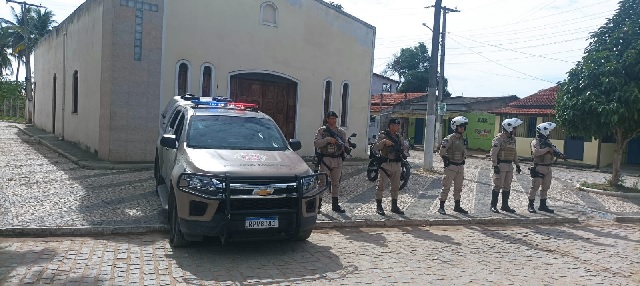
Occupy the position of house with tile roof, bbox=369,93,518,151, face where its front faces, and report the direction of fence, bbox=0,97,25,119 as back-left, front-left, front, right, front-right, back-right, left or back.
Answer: right

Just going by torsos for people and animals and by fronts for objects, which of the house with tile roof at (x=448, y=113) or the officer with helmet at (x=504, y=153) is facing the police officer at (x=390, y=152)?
the house with tile roof

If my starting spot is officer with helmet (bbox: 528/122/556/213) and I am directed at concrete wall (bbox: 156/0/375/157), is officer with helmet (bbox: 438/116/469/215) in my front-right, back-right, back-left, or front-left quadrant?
front-left

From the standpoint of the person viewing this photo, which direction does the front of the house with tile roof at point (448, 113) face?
facing the viewer

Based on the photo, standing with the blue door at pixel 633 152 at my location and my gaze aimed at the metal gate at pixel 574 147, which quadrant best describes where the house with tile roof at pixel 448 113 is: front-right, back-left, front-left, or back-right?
front-right

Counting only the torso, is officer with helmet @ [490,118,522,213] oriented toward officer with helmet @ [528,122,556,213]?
no

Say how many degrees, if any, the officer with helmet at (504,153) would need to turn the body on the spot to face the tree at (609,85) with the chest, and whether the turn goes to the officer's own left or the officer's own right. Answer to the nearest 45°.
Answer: approximately 90° to the officer's own left

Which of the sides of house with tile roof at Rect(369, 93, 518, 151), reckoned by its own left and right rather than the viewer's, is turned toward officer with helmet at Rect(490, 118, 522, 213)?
front

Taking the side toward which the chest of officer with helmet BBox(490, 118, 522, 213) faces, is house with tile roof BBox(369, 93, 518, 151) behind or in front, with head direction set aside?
behind

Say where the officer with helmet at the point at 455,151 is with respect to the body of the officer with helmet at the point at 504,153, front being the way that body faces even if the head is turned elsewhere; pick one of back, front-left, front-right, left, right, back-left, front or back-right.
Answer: right

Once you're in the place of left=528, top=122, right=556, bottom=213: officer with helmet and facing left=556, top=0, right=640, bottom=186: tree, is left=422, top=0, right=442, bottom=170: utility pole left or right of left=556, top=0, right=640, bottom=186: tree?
left

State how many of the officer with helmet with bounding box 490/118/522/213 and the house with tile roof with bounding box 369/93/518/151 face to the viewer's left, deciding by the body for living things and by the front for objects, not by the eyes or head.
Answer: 0

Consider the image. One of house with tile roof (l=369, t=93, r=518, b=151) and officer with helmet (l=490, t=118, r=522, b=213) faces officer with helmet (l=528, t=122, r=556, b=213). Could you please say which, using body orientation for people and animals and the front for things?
the house with tile roof

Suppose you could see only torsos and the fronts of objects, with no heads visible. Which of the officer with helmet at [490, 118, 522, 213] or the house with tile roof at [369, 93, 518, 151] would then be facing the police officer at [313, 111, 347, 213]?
the house with tile roof

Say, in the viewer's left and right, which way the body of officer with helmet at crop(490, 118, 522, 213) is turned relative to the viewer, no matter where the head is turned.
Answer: facing the viewer and to the right of the viewer

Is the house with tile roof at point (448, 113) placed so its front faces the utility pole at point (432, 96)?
yes

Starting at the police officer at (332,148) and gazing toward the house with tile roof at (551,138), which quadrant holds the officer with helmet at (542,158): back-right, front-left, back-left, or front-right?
front-right

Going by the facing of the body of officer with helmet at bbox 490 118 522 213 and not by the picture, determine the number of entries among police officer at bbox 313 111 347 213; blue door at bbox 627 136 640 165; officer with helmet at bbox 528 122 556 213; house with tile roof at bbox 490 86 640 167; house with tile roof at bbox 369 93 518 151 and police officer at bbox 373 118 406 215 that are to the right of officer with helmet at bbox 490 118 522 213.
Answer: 2

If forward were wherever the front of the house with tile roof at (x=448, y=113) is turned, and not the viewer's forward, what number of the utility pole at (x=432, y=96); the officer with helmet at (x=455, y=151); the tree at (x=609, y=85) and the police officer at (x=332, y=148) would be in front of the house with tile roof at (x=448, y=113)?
4
